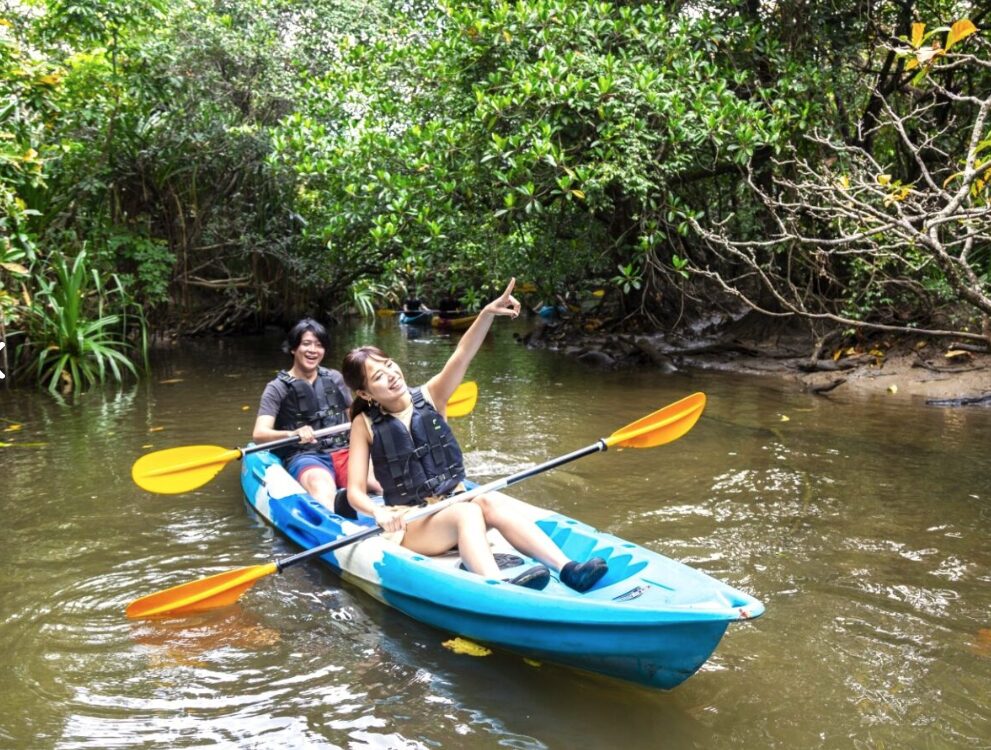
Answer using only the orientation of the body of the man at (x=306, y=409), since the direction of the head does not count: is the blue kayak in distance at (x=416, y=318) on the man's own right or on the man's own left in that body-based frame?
on the man's own left

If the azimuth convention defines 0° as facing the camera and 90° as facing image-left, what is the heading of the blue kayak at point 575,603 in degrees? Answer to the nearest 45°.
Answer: approximately 315°

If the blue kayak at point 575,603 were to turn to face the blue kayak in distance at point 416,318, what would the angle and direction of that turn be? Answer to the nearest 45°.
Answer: approximately 135° to its left

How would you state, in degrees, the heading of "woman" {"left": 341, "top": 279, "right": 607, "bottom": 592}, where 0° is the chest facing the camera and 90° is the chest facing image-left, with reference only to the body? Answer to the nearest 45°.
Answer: approximately 315°
